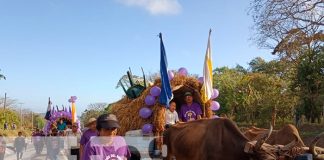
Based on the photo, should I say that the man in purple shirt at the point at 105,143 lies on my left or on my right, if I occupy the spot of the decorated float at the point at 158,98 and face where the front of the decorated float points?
on my right

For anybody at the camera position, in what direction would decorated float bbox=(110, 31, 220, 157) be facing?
facing the viewer and to the right of the viewer
